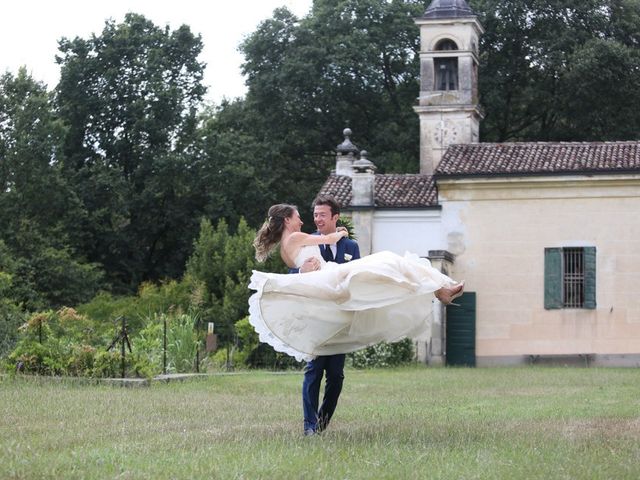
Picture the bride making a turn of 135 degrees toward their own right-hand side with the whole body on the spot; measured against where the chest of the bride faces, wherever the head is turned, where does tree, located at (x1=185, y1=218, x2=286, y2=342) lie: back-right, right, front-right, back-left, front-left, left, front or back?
back-right

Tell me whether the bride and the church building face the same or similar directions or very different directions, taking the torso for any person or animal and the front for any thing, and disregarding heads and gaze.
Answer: very different directions

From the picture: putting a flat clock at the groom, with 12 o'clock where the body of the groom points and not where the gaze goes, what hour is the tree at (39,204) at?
The tree is roughly at 4 o'clock from the groom.

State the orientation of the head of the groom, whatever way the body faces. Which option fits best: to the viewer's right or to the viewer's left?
to the viewer's left
